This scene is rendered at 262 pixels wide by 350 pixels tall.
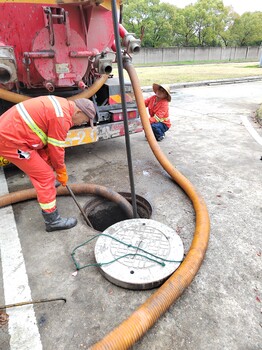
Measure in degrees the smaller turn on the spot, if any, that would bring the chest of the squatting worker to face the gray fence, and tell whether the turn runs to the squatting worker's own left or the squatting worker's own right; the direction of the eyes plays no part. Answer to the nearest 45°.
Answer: approximately 135° to the squatting worker's own right

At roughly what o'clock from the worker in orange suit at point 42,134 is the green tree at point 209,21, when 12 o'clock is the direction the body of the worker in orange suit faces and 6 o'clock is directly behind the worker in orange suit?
The green tree is roughly at 10 o'clock from the worker in orange suit.

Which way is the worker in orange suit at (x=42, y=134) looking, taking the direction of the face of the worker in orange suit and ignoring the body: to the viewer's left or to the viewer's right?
to the viewer's right

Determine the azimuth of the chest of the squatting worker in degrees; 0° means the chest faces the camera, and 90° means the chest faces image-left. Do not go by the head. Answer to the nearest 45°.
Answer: approximately 45°

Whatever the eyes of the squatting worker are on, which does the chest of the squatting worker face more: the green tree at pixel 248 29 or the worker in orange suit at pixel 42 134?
the worker in orange suit

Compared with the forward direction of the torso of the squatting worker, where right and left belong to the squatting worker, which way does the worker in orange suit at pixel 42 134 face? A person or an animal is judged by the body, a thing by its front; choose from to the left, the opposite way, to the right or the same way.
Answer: the opposite way

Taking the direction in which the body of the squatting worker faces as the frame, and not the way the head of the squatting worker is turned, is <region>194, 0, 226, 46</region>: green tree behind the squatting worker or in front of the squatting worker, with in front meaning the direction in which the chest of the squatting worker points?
behind

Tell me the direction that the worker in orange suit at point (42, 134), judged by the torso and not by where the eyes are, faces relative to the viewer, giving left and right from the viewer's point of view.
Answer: facing to the right of the viewer

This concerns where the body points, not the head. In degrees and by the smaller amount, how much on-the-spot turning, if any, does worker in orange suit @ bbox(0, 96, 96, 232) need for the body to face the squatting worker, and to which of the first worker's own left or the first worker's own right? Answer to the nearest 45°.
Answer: approximately 45° to the first worker's own left

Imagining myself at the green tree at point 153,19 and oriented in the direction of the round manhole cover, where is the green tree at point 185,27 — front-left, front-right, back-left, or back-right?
back-left

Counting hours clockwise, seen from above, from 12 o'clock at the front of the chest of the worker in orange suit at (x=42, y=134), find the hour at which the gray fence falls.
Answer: The gray fence is roughly at 10 o'clock from the worker in orange suit.

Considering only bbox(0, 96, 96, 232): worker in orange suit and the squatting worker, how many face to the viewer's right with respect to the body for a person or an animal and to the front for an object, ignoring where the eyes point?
1
